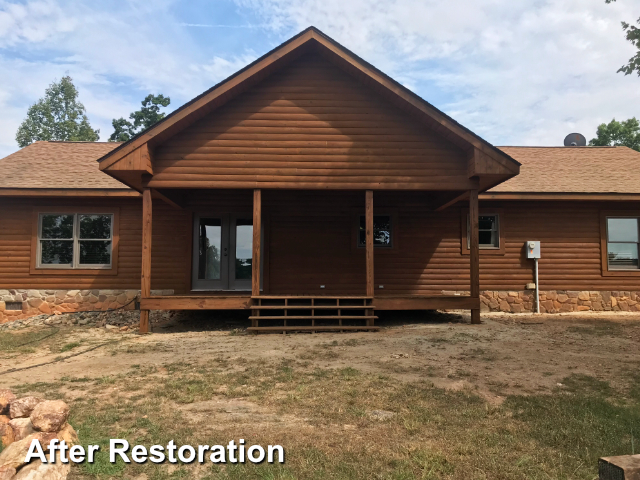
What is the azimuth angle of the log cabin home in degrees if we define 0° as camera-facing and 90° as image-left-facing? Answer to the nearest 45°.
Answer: approximately 0°

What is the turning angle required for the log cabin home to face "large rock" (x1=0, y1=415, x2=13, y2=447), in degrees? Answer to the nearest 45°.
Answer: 0° — it already faces it

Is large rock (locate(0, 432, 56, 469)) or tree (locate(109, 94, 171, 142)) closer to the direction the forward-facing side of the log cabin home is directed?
the large rock

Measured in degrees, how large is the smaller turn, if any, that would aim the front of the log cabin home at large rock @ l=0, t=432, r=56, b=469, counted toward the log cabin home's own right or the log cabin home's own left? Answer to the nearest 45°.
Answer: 0° — it already faces it

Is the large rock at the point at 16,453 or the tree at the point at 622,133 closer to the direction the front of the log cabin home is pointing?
the large rock

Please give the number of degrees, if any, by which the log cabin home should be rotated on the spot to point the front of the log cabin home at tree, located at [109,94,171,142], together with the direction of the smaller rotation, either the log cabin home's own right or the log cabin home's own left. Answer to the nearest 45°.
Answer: approximately 135° to the log cabin home's own right

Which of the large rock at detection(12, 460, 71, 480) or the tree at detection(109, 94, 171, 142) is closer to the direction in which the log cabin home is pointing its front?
the large rock

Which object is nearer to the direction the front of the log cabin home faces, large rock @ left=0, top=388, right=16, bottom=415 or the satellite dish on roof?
the large rock

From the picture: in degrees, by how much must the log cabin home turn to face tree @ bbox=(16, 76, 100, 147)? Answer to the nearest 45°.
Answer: approximately 135° to its right

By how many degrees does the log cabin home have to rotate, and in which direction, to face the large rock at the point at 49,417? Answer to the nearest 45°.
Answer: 0° — it already faces it

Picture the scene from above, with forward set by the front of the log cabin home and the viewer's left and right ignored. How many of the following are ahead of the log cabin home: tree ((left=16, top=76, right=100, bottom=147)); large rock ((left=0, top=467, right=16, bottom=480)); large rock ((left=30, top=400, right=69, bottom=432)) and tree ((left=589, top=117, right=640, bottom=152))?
2
